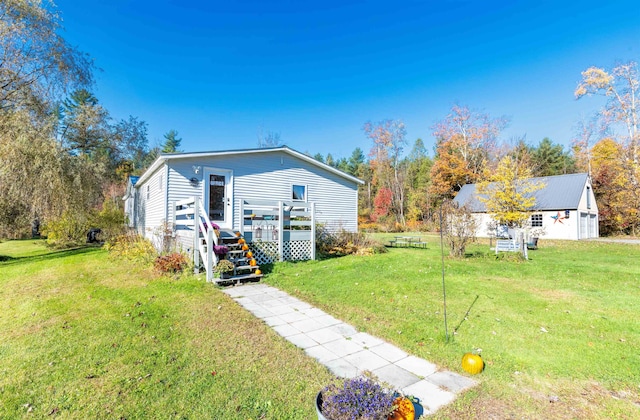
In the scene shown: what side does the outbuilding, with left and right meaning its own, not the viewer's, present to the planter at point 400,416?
right

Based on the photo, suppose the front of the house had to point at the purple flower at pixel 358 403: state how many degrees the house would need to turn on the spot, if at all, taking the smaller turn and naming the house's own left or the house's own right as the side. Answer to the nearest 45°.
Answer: approximately 45° to the house's own right

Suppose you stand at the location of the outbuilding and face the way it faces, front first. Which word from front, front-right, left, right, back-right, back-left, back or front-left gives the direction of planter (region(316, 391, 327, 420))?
right

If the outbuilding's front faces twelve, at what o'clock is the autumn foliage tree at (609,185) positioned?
The autumn foliage tree is roughly at 10 o'clock from the outbuilding.

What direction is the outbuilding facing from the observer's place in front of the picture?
facing to the right of the viewer

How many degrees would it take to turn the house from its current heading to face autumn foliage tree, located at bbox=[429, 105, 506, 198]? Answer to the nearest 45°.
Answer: approximately 90° to its left
